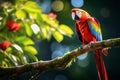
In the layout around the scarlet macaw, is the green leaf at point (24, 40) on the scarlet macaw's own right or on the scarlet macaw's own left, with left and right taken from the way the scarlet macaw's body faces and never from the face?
on the scarlet macaw's own right

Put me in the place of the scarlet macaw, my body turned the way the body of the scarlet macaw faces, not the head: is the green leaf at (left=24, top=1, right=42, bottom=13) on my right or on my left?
on my right

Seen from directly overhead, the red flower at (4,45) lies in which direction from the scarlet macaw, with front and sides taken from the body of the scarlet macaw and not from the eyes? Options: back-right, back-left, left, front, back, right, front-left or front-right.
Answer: front-right

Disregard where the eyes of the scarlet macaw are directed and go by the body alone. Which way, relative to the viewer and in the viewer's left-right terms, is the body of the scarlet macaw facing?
facing the viewer and to the left of the viewer

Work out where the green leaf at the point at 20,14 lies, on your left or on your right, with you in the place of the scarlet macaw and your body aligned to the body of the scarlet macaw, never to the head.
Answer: on your right
